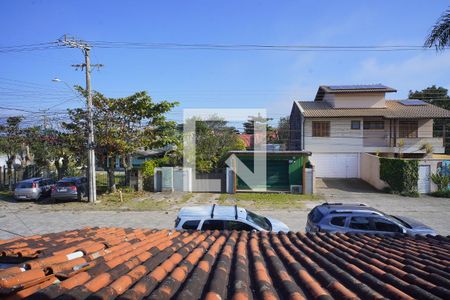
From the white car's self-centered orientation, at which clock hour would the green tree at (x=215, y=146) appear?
The green tree is roughly at 9 o'clock from the white car.

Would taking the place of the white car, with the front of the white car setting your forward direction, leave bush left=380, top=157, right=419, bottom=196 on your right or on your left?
on your left

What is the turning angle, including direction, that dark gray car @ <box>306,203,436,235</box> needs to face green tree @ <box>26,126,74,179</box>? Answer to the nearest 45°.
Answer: approximately 135° to its left

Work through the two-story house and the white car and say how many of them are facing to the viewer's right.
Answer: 1

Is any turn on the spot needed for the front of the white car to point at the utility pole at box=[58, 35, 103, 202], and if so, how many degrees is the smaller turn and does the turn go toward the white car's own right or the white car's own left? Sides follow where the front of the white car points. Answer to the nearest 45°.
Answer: approximately 135° to the white car's own left

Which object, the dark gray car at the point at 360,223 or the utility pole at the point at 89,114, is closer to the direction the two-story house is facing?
the dark gray car

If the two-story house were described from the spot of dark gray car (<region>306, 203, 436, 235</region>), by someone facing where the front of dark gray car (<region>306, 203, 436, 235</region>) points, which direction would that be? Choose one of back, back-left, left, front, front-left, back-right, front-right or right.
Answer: front-left

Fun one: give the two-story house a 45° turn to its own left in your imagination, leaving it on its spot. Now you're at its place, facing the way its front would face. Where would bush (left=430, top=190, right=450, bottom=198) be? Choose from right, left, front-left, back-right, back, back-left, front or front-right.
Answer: front

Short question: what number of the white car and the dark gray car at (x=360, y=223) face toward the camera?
0

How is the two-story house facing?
toward the camera

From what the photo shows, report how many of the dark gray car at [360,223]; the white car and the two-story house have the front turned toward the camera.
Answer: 1

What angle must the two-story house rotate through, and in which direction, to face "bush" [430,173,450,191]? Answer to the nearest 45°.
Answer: approximately 45° to its left

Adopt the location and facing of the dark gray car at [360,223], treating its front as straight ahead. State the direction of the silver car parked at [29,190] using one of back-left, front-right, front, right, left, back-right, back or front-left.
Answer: back-left

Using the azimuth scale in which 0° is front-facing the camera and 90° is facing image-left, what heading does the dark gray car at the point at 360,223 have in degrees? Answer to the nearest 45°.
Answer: approximately 225°

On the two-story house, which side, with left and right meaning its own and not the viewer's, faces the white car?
front

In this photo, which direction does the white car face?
to the viewer's right

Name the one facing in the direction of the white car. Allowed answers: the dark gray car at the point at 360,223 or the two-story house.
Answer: the two-story house
